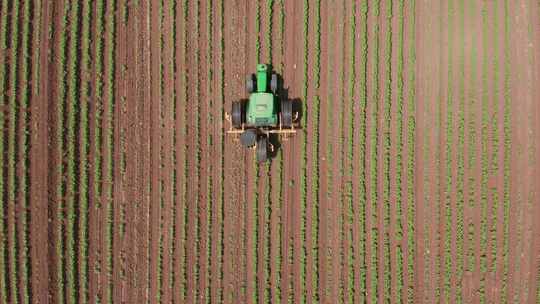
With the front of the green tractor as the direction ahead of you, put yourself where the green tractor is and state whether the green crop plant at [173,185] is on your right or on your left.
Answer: on your left

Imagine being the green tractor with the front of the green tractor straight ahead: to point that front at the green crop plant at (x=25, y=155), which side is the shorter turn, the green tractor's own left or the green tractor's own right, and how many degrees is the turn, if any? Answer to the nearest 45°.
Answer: approximately 90° to the green tractor's own left

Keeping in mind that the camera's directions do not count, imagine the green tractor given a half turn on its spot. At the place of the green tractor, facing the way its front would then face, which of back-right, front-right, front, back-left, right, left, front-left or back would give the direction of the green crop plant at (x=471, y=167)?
left

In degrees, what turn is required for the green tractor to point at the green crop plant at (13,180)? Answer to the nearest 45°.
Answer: approximately 90° to its left

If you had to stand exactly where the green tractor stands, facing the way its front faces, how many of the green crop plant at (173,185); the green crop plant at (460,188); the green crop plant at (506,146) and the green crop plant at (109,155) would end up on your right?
2

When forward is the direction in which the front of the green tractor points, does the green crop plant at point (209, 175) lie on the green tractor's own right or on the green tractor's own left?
on the green tractor's own left

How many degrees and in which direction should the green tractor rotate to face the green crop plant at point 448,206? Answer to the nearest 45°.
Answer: approximately 90° to its right

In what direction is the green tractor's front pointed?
away from the camera

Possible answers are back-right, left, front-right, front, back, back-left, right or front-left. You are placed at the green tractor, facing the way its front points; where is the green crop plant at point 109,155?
left

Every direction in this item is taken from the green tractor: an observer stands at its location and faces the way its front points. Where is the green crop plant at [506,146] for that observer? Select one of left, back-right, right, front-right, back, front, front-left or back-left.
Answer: right

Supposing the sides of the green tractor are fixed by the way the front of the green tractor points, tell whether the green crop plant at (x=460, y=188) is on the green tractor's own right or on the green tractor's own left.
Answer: on the green tractor's own right

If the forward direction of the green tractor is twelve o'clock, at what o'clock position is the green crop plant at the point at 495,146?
The green crop plant is roughly at 3 o'clock from the green tractor.
